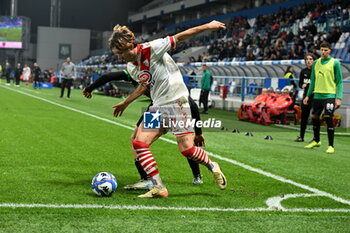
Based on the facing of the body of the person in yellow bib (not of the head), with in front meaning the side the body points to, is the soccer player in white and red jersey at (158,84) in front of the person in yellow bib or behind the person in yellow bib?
in front

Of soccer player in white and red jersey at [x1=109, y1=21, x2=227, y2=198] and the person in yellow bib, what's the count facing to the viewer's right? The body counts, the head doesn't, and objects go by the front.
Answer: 0

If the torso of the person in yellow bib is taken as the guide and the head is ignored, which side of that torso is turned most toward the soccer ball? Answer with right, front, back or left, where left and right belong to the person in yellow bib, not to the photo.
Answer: front

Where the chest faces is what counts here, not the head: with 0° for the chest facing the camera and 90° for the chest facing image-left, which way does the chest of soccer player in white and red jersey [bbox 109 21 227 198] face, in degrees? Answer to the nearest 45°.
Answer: approximately 45°

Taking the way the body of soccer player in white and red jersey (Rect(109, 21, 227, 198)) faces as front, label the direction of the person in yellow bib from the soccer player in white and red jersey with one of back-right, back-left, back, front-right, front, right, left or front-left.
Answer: back

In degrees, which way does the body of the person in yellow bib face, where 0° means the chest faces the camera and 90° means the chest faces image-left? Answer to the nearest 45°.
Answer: approximately 45°
